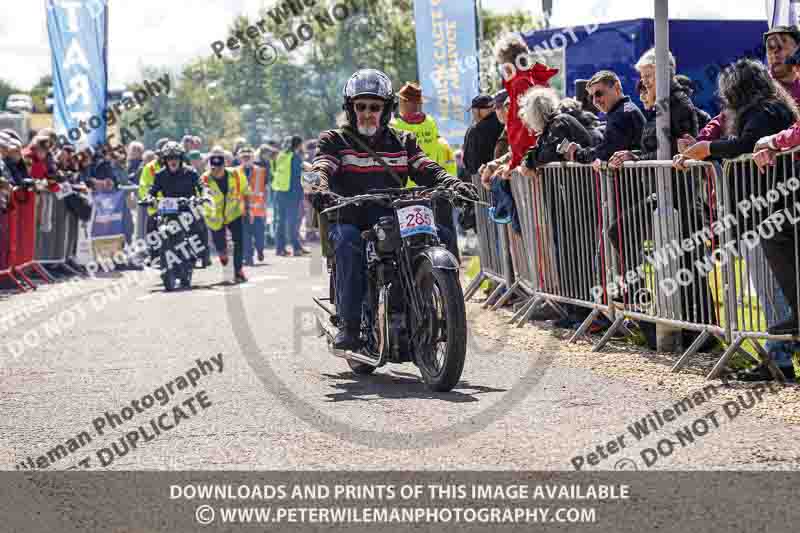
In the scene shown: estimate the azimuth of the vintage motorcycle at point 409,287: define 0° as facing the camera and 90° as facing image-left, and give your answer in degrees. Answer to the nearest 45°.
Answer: approximately 315°

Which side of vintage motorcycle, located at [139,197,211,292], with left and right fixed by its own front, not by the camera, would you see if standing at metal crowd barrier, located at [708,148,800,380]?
front

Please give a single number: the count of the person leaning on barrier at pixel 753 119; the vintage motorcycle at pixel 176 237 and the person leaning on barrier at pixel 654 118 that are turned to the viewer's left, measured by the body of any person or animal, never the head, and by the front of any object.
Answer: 2

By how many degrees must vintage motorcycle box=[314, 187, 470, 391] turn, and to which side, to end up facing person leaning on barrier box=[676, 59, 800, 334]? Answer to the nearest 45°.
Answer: approximately 45° to its left

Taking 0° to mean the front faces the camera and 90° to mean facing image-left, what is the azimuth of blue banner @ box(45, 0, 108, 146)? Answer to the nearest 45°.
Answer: approximately 0°

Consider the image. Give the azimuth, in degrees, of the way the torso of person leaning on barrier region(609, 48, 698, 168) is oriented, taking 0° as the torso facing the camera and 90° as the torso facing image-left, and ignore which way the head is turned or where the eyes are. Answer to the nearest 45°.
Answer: approximately 90°

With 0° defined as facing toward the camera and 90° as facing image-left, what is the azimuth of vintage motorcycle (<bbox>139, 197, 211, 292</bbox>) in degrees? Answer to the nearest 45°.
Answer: approximately 0°

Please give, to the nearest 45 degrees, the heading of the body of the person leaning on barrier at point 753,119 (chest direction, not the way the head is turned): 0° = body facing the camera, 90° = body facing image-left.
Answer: approximately 90°

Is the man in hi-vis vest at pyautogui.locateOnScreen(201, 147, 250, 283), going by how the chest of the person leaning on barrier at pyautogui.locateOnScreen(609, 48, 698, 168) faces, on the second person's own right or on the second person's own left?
on the second person's own right

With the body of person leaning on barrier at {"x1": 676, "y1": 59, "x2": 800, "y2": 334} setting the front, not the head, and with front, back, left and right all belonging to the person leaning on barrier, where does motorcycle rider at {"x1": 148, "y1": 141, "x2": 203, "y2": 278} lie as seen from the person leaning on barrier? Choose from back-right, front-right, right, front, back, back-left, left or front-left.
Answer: front-right

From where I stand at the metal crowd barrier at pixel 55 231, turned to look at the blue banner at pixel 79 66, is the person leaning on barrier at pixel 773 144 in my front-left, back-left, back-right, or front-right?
back-right

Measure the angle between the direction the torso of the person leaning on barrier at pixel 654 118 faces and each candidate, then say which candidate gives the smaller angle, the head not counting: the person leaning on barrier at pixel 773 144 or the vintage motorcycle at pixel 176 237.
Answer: the vintage motorcycle

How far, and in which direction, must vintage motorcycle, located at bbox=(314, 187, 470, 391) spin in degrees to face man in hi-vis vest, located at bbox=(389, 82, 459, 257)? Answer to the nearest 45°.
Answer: approximately 135° to its left
